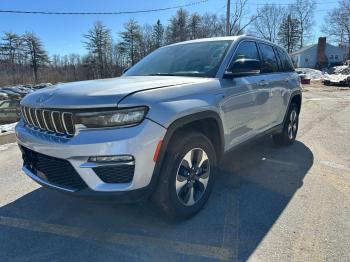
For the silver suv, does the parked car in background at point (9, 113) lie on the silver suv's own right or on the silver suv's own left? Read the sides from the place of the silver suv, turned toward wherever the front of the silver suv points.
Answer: on the silver suv's own right

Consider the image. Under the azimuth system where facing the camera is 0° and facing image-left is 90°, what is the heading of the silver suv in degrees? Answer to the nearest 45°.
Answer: approximately 45°
